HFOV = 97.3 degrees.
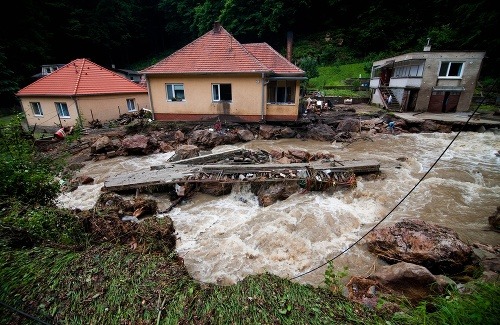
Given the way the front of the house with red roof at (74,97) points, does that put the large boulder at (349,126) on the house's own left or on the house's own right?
on the house's own left

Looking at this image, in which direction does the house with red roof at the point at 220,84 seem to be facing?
toward the camera

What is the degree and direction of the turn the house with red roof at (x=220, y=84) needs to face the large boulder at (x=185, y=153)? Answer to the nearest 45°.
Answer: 0° — it already faces it

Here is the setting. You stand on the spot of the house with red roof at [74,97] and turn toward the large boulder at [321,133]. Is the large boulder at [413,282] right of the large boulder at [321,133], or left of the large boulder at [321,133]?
right

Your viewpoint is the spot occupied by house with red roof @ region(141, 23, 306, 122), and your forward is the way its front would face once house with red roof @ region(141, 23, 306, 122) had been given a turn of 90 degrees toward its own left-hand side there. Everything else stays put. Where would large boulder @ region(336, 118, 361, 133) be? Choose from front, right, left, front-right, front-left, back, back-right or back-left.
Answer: front

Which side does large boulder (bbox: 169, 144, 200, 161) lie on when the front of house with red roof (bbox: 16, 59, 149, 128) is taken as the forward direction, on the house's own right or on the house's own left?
on the house's own left

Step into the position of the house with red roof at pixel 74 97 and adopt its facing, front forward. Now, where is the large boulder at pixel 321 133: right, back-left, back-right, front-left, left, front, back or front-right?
left

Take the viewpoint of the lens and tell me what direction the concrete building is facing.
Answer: facing the viewer

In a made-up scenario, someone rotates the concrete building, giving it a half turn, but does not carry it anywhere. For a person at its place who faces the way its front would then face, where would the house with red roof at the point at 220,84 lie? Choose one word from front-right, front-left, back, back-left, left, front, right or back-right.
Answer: back-left

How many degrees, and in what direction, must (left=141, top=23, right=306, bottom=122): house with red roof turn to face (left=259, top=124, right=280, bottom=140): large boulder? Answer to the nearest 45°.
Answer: approximately 45° to its left

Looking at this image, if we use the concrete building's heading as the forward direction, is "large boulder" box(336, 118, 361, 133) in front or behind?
in front

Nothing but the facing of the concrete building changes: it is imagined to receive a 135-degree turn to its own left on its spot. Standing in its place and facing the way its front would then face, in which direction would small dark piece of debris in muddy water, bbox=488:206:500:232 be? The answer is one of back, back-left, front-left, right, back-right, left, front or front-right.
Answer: back-right

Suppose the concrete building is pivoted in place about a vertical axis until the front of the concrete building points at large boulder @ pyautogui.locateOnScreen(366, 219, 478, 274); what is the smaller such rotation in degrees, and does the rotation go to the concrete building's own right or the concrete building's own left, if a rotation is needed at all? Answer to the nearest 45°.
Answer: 0° — it already faces it

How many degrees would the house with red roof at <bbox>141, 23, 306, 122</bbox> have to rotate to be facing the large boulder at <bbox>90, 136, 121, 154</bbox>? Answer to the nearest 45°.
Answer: approximately 45° to its right

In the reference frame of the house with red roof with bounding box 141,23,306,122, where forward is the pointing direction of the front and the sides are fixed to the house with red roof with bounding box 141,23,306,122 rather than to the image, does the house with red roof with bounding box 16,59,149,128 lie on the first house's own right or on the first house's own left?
on the first house's own right

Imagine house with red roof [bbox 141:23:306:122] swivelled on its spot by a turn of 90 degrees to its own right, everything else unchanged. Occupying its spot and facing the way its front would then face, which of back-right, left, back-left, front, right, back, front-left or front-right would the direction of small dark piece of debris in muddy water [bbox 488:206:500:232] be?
back-left
